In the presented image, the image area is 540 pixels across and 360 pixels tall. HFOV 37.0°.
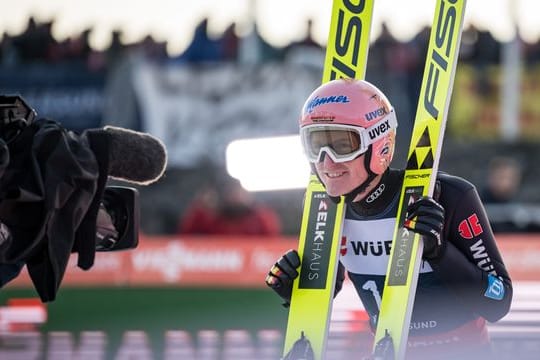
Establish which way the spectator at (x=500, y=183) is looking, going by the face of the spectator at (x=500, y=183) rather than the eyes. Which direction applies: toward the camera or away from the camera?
toward the camera

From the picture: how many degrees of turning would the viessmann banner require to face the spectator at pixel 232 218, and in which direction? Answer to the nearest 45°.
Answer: approximately 135° to its left

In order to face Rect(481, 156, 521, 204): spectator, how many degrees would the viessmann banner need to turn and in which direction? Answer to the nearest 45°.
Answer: approximately 90° to its left

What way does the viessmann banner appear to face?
toward the camera
